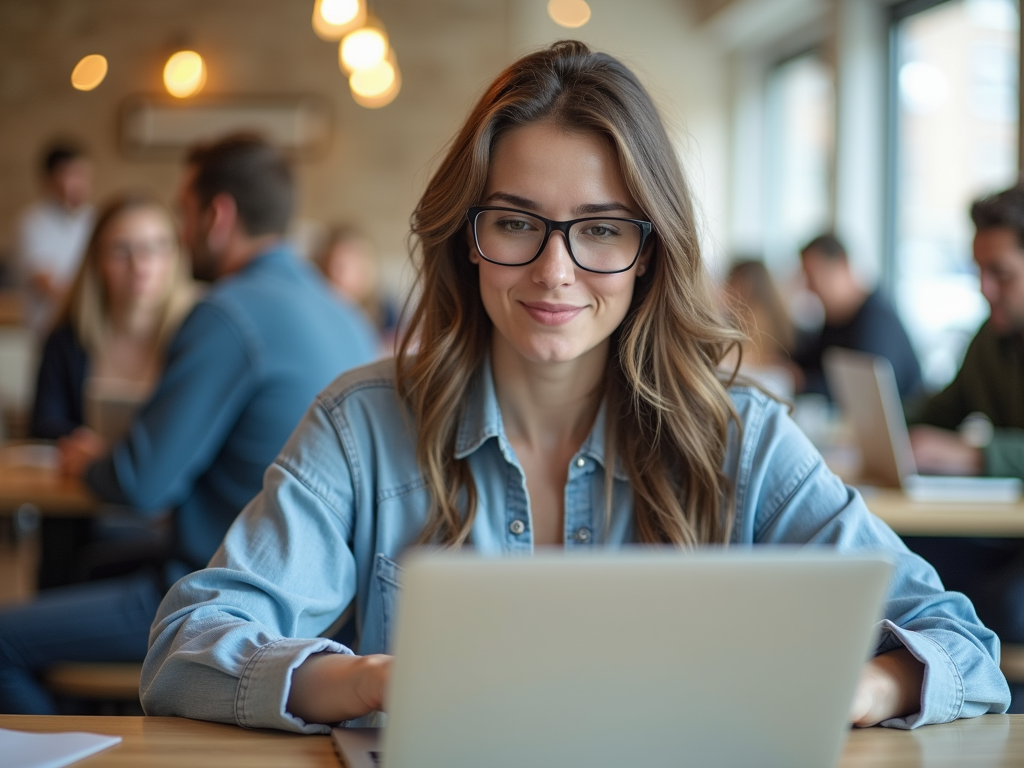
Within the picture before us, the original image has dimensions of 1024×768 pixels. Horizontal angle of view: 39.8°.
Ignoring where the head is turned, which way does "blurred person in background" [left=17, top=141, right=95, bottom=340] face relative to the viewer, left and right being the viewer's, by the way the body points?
facing the viewer and to the right of the viewer

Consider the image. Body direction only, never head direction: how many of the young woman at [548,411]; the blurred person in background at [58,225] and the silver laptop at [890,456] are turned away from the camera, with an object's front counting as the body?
0

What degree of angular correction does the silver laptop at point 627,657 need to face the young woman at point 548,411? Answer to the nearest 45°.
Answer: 0° — it already faces them

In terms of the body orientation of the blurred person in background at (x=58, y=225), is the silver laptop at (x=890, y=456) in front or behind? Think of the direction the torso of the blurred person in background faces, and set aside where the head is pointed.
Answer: in front

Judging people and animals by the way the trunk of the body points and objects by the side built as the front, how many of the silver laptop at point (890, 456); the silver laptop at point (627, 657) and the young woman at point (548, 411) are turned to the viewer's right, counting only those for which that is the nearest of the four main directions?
1

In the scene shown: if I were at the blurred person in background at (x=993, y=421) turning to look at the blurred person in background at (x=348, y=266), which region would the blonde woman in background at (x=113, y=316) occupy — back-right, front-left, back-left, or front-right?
front-left

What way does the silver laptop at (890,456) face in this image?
to the viewer's right

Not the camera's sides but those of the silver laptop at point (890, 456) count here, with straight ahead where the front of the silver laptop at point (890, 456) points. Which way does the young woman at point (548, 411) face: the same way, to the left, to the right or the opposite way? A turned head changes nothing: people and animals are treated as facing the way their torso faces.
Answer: to the right

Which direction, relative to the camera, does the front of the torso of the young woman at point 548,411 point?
toward the camera

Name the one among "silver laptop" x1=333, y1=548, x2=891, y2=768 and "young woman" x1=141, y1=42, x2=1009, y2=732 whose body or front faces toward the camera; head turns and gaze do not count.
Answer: the young woman

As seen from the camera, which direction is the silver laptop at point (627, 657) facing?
away from the camera
